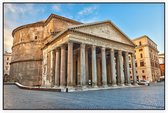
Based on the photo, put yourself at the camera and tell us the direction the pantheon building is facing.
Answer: facing the viewer and to the right of the viewer
